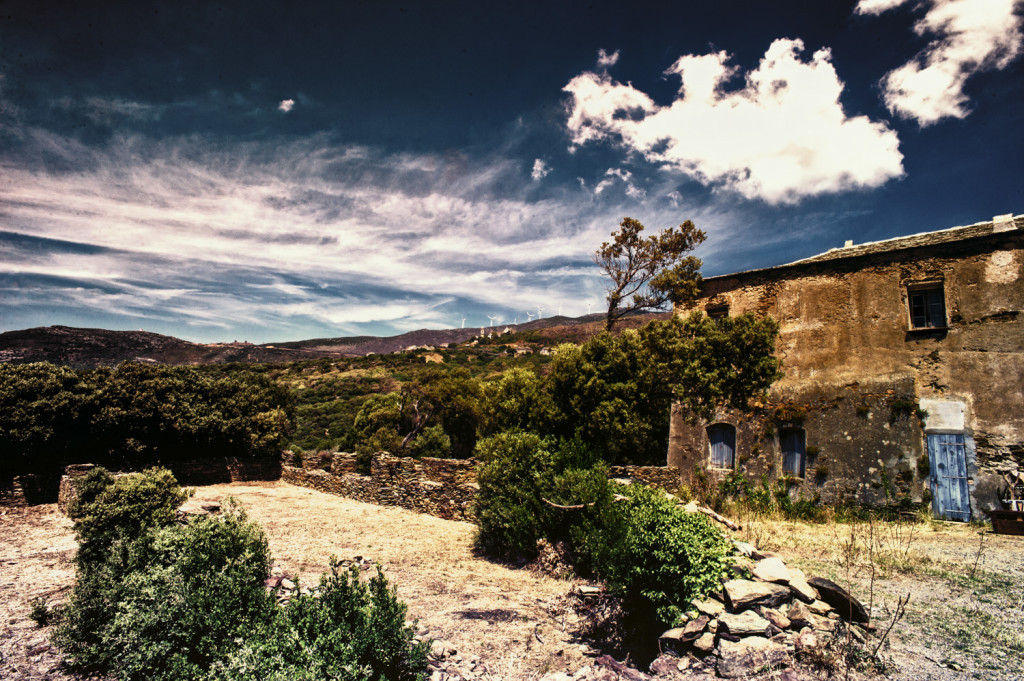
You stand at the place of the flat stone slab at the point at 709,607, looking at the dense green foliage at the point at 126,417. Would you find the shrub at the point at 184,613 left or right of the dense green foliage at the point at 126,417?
left

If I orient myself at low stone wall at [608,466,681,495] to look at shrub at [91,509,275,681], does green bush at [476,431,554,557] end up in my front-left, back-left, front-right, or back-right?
front-right

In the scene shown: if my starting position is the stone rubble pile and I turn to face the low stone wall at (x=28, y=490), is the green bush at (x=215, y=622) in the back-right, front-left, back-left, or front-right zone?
front-left

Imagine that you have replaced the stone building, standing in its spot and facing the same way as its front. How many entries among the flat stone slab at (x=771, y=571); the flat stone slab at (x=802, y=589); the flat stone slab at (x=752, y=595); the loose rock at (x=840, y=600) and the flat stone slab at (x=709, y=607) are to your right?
0

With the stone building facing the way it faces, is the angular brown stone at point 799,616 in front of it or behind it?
in front

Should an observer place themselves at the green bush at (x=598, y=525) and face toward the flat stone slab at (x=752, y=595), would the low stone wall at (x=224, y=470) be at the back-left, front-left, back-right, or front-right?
back-right

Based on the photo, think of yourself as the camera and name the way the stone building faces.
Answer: facing the viewer and to the left of the viewer

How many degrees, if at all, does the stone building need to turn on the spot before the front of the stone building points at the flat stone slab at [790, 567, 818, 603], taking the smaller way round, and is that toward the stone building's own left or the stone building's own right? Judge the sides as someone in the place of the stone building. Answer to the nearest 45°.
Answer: approximately 45° to the stone building's own left

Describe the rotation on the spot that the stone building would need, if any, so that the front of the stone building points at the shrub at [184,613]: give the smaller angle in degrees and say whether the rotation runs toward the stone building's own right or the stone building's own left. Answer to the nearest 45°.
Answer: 0° — it already faces it

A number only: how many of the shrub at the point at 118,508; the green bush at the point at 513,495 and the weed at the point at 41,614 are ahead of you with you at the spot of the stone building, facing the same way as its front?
3

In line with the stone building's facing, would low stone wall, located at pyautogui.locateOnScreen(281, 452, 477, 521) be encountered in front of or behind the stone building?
in front

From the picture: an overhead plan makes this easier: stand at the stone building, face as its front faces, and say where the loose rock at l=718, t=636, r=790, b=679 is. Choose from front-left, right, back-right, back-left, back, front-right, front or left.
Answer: front-left

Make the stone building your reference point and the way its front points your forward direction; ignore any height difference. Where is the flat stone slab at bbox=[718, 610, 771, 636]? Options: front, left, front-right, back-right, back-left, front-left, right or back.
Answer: front-left

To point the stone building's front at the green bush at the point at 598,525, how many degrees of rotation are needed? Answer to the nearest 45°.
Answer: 0° — it already faces it

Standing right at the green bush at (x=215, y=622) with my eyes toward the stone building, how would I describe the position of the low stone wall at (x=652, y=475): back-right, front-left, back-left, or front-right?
front-left
